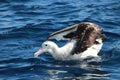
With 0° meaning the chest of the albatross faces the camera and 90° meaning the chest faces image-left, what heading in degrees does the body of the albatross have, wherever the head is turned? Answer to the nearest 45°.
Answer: approximately 90°
